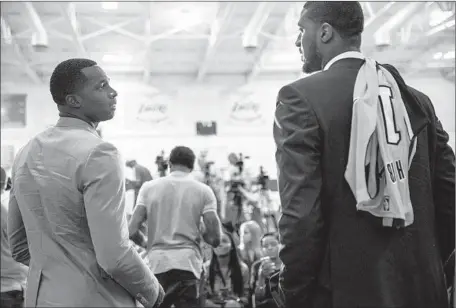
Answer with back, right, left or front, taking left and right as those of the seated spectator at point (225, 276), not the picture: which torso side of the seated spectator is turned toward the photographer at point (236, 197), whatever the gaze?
back

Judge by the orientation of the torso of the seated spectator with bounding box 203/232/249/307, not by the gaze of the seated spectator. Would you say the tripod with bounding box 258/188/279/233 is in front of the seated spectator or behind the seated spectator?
behind

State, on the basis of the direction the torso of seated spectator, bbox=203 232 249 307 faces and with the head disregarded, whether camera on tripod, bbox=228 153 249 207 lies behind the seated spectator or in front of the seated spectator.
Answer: behind

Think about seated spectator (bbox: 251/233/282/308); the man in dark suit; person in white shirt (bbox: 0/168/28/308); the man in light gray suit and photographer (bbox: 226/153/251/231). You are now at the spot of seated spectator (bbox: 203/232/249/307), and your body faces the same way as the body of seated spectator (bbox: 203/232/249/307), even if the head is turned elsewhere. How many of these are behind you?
1

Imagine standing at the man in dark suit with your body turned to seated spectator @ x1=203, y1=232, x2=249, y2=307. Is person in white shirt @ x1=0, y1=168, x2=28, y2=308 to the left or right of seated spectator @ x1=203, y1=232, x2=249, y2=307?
left

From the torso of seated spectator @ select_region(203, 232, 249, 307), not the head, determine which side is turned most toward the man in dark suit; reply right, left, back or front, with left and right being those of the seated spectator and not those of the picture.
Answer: front

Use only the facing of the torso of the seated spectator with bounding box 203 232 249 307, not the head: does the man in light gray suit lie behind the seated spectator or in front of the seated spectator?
in front

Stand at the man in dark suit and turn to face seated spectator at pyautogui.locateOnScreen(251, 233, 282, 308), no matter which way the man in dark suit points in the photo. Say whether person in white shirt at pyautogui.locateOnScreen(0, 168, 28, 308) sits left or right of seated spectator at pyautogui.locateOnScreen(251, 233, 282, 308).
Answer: left

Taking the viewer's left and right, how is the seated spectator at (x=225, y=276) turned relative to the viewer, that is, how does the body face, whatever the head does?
facing the viewer

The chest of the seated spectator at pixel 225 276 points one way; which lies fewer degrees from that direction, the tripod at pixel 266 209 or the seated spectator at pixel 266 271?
the seated spectator
